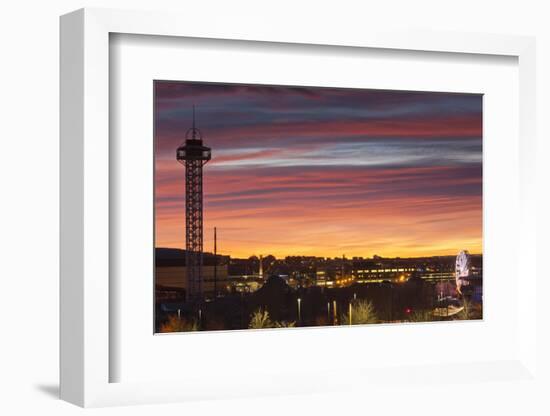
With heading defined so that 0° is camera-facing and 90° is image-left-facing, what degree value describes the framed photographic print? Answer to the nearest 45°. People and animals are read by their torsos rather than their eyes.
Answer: approximately 315°
